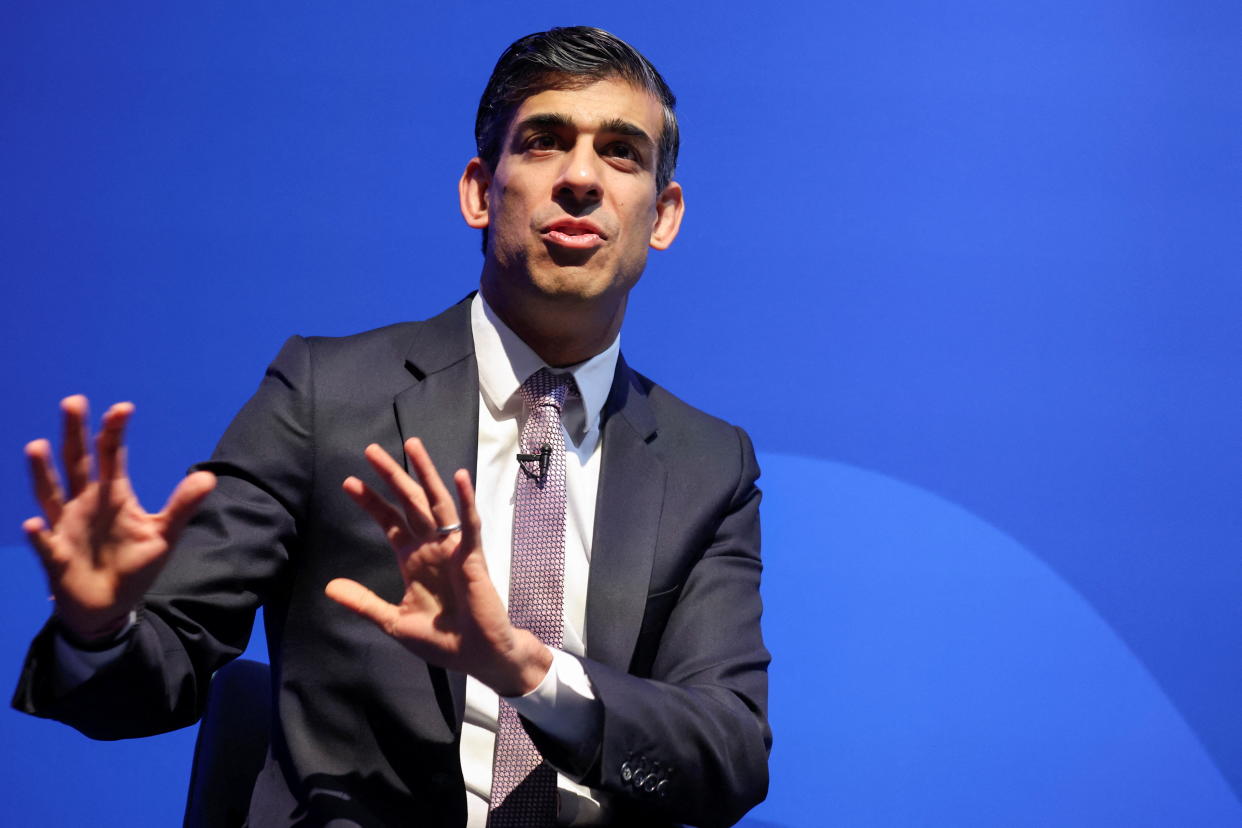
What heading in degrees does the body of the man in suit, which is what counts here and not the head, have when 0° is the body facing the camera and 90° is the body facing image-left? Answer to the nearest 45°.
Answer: approximately 0°
